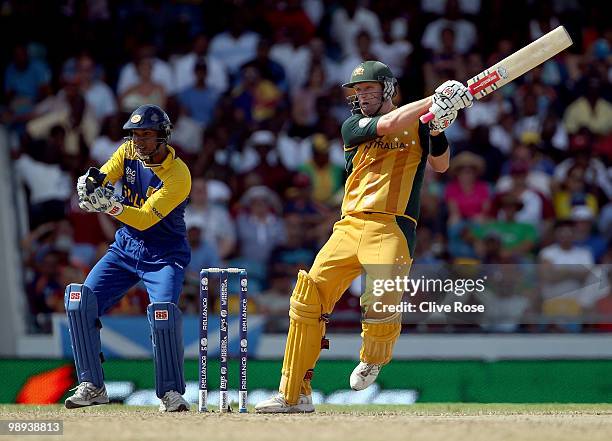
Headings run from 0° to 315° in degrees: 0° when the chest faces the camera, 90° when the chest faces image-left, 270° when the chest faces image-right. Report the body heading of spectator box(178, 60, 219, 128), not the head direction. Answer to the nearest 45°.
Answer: approximately 0°

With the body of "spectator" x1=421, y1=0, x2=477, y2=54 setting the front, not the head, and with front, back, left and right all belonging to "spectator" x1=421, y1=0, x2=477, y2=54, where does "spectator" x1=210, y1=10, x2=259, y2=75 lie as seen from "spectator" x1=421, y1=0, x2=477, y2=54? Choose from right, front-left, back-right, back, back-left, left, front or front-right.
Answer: right

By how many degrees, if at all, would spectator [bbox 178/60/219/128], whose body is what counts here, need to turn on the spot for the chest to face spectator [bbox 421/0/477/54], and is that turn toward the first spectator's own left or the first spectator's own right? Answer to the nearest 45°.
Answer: approximately 90° to the first spectator's own left

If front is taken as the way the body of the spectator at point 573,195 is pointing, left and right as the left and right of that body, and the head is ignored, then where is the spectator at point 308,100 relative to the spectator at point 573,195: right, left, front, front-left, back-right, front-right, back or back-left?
right

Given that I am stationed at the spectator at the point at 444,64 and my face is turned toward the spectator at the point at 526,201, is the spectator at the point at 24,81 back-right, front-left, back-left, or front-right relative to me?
back-right

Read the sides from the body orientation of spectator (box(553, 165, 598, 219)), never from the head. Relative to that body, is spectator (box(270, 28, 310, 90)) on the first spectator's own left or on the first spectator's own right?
on the first spectator's own right

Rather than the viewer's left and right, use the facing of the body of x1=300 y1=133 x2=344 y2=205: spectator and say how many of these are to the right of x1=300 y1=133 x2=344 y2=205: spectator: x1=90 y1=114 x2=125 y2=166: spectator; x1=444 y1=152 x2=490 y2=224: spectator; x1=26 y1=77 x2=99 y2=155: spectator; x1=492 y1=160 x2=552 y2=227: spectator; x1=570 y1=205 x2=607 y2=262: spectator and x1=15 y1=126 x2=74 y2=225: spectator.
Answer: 3

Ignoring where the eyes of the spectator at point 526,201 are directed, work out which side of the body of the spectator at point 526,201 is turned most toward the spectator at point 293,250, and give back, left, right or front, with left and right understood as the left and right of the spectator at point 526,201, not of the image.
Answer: right
